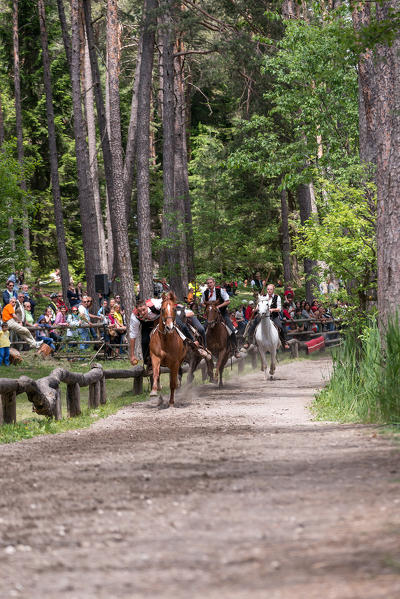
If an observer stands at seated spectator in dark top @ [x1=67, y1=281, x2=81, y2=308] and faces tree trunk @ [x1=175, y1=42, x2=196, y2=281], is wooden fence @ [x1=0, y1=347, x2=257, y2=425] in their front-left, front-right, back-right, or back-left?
back-right

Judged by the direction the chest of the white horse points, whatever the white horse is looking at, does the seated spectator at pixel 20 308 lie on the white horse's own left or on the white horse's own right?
on the white horse's own right

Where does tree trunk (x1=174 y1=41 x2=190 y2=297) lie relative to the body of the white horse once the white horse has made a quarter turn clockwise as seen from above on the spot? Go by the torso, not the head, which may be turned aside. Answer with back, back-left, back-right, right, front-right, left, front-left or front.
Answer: right

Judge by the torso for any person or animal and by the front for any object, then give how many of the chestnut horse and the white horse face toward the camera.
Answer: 2

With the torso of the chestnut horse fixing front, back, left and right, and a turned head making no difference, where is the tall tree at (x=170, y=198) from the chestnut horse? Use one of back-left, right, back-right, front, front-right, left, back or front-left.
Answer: back

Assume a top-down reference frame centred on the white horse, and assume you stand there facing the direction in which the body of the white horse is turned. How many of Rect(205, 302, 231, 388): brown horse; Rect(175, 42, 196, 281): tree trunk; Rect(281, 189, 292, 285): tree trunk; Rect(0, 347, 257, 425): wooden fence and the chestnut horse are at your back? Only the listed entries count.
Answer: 2

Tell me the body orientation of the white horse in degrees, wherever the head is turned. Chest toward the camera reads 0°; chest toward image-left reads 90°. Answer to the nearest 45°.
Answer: approximately 0°

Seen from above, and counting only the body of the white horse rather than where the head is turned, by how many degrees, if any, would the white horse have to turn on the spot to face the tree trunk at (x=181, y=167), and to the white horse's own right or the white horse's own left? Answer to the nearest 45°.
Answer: approximately 180°

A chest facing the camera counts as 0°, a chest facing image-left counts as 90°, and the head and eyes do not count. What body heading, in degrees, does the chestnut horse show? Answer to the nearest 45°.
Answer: approximately 0°

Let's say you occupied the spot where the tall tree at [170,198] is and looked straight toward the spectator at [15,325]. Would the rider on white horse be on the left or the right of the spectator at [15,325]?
left

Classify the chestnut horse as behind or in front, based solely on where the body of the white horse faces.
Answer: in front

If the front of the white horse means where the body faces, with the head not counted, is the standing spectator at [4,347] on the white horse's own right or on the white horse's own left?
on the white horse's own right
